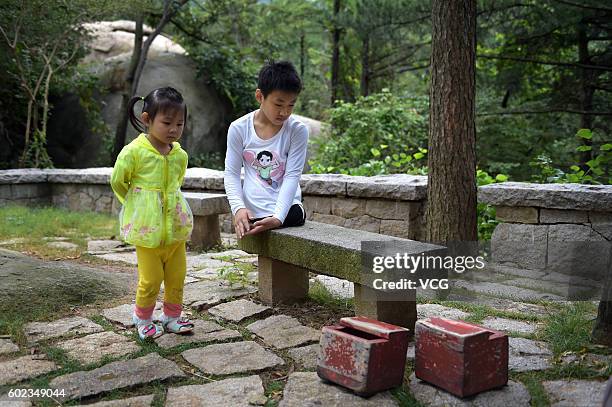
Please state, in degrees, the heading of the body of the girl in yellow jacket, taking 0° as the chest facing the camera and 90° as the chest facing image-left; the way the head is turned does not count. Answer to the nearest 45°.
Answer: approximately 315°

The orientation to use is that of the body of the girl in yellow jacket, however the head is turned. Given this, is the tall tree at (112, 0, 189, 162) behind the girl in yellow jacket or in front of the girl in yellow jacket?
behind

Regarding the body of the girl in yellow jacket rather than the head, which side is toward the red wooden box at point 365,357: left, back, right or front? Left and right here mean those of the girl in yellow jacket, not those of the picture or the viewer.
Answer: front

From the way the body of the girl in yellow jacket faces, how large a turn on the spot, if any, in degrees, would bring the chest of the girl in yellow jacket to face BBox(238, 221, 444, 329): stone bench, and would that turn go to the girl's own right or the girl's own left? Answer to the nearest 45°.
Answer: approximately 45° to the girl's own left

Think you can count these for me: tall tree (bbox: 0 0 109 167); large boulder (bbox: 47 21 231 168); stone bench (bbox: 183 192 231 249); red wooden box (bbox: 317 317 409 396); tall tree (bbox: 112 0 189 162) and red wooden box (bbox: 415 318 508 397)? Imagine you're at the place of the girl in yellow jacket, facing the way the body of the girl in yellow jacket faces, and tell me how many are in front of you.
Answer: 2

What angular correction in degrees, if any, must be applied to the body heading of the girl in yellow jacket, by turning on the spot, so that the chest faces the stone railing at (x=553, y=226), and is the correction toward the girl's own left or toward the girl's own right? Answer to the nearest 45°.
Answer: approximately 45° to the girl's own left

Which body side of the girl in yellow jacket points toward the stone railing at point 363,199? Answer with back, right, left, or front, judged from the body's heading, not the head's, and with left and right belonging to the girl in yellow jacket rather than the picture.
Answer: left

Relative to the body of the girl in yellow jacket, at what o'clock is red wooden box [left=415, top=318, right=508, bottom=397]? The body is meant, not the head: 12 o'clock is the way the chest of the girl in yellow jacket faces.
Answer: The red wooden box is roughly at 12 o'clock from the girl in yellow jacket.

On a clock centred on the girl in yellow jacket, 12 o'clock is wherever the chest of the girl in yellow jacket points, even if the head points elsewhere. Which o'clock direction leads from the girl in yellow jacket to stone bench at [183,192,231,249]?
The stone bench is roughly at 8 o'clock from the girl in yellow jacket.

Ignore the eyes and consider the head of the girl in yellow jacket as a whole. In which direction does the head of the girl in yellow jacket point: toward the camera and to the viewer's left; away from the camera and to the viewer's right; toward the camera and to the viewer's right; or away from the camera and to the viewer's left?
toward the camera and to the viewer's right

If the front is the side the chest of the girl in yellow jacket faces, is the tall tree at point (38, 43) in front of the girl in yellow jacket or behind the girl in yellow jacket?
behind

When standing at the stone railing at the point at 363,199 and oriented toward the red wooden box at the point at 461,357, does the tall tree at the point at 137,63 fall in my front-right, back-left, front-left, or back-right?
back-right

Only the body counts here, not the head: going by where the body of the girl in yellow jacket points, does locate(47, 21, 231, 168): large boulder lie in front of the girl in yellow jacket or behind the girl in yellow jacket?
behind

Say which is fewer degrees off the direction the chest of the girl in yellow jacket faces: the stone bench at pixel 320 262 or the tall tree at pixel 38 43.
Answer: the stone bench
